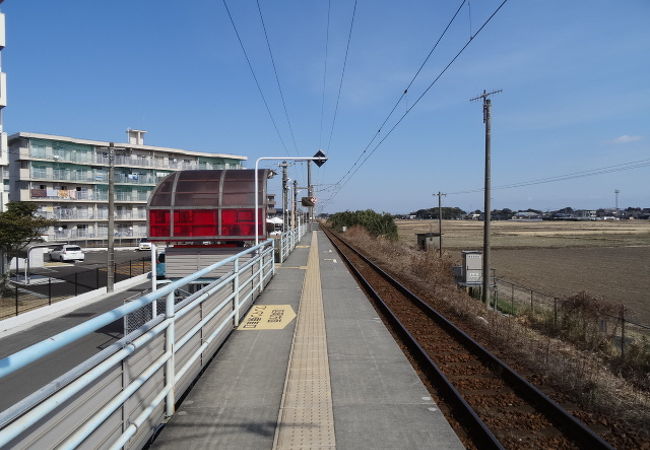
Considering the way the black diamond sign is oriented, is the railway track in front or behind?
in front

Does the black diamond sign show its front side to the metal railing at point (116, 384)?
yes

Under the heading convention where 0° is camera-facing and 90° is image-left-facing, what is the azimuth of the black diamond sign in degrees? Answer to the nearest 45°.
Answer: approximately 0°

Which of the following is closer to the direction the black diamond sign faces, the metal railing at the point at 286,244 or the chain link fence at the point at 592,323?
the chain link fence

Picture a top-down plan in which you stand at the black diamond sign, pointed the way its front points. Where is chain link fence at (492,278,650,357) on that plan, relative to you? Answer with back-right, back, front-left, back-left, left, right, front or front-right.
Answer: front-left

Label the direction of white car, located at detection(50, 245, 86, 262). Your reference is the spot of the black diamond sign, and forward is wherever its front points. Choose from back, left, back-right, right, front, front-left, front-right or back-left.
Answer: back-right

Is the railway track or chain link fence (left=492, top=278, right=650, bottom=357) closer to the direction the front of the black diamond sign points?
the railway track
